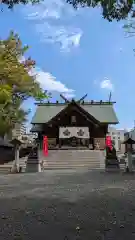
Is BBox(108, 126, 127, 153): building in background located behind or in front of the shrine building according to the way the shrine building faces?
behind

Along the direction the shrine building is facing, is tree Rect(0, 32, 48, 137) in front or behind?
in front

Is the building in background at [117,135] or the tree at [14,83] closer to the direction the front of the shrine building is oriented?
the tree

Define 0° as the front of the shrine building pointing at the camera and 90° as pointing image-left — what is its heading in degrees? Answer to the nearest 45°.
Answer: approximately 0°
